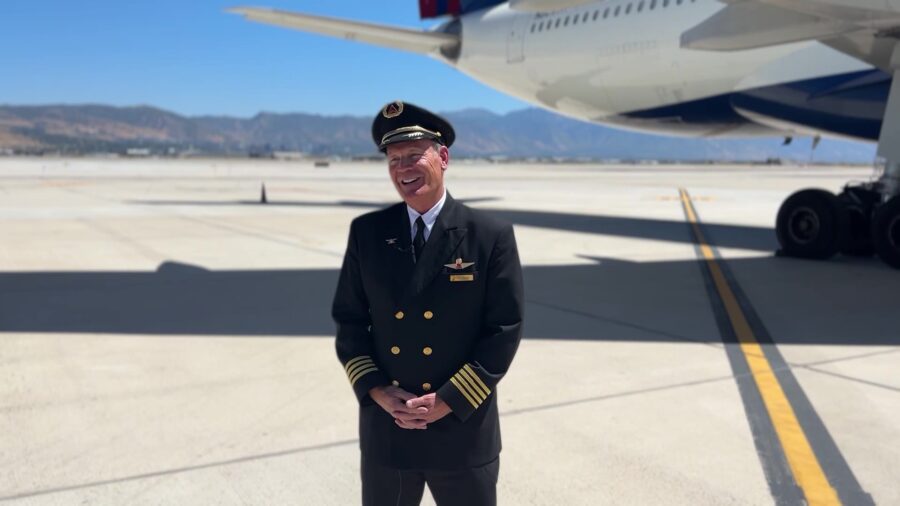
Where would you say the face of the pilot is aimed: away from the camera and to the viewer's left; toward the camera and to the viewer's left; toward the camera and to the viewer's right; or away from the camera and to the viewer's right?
toward the camera and to the viewer's left

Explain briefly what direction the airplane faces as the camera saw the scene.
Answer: facing the viewer and to the right of the viewer

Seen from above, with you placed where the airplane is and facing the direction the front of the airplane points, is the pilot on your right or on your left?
on your right
